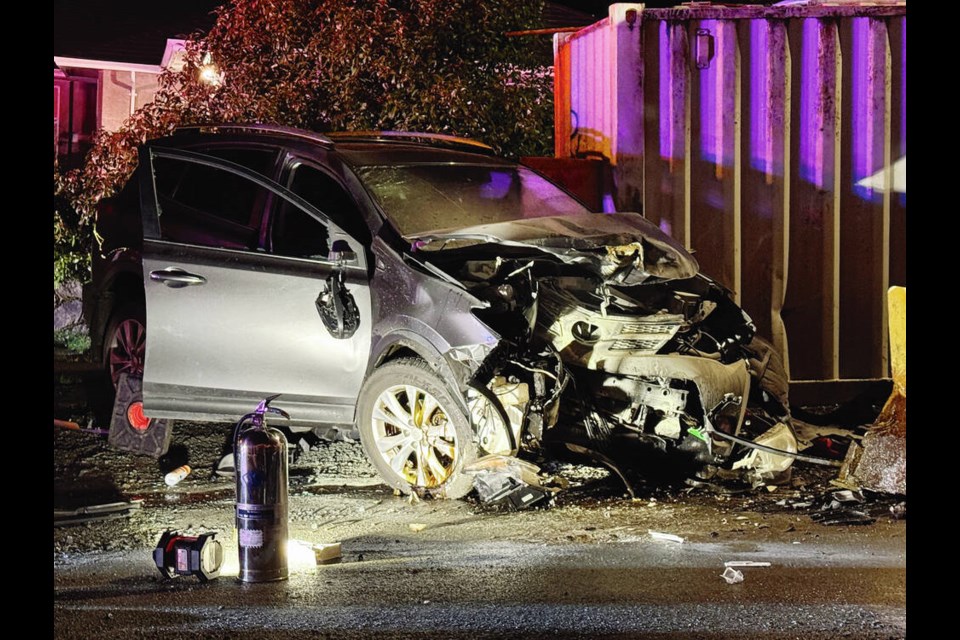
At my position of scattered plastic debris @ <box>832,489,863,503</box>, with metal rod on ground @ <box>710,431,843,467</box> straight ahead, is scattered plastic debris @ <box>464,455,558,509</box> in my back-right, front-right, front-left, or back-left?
front-left

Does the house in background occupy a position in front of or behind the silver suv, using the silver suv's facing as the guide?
behind

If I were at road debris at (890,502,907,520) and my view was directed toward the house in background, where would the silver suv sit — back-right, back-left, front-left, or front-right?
front-left

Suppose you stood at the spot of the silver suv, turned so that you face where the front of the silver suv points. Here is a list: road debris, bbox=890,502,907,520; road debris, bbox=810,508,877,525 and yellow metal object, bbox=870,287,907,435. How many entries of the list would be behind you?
0

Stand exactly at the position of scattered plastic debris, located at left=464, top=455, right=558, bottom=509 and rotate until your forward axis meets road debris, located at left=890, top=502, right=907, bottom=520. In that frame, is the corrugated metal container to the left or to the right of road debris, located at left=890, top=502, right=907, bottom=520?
left

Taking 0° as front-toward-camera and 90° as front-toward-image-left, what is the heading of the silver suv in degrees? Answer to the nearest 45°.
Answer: approximately 315°

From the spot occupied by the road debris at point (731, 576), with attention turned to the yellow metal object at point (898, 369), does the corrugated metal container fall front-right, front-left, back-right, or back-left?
front-left

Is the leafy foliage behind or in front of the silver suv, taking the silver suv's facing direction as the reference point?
behind

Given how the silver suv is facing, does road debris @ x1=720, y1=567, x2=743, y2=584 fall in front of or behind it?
in front

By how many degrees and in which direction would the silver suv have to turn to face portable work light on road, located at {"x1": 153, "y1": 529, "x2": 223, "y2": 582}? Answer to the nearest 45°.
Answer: approximately 90° to its right

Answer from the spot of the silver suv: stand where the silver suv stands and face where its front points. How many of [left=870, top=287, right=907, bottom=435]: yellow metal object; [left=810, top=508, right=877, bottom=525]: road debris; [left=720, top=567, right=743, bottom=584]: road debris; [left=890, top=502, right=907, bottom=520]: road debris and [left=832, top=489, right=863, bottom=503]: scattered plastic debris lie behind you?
0

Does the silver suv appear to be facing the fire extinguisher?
no

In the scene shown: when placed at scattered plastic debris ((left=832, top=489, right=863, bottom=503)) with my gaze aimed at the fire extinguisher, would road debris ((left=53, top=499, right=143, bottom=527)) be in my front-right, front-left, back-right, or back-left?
front-right

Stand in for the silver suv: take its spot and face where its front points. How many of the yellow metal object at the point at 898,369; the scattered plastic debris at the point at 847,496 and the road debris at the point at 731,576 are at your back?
0

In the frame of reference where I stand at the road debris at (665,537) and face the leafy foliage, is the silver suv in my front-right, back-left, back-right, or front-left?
front-left

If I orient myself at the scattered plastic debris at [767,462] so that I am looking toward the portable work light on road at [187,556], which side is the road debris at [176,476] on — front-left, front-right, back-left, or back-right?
front-right

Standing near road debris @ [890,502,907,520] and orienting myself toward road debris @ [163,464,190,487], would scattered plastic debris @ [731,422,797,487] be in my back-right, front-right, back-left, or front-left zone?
front-right

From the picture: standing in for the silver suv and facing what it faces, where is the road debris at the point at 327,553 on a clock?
The road debris is roughly at 2 o'clock from the silver suv.

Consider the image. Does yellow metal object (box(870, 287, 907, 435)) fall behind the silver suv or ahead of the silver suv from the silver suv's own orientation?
ahead
